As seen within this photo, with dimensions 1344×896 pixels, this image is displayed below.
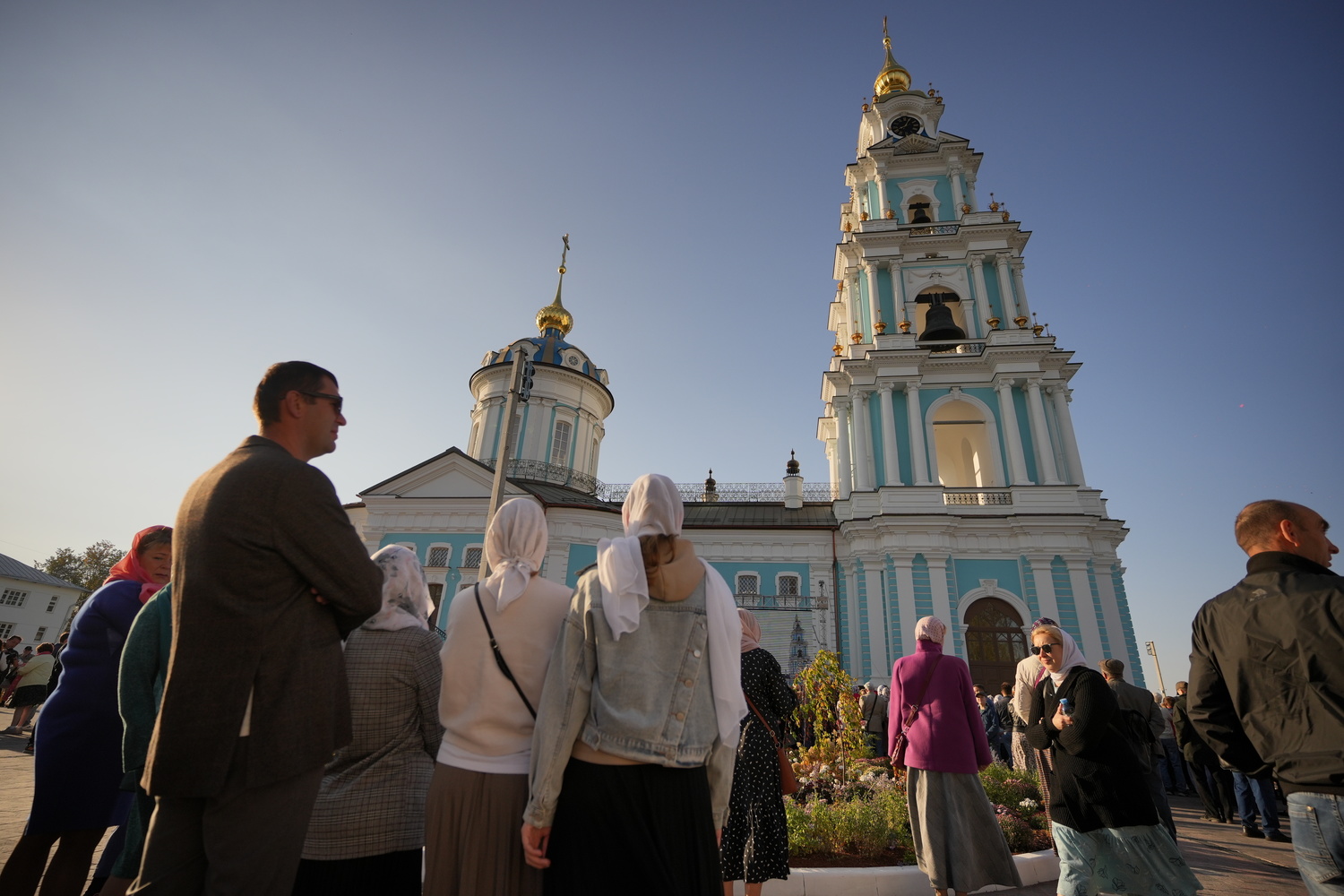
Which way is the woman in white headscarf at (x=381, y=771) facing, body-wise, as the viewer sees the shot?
away from the camera

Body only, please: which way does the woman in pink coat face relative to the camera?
away from the camera

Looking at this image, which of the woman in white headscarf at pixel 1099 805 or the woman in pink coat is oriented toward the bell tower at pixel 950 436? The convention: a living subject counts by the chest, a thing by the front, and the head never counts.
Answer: the woman in pink coat

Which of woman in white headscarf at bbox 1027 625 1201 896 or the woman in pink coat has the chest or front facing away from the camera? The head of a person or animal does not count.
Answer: the woman in pink coat

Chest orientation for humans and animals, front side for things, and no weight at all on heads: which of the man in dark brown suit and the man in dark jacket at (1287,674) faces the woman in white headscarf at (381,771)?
the man in dark brown suit

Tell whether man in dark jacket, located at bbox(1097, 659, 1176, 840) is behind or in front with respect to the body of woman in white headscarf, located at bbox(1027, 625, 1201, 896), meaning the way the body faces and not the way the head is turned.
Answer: behind

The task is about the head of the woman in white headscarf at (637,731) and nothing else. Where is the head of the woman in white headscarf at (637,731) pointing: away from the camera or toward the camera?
away from the camera

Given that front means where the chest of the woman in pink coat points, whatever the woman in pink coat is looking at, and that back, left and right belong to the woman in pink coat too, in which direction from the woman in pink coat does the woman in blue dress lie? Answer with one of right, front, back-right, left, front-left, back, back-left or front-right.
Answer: back-left

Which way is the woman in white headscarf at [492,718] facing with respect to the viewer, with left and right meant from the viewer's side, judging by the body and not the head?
facing away from the viewer

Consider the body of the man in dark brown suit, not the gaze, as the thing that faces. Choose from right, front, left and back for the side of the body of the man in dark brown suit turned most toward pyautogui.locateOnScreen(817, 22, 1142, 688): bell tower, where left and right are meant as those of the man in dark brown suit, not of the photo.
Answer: front

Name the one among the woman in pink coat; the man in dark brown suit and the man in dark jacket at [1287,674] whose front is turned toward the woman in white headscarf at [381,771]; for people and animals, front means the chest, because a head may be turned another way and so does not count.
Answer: the man in dark brown suit

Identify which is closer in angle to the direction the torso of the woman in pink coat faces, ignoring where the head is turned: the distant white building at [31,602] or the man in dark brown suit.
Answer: the distant white building

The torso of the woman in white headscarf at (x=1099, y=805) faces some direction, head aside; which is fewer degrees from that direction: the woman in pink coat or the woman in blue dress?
the woman in blue dress

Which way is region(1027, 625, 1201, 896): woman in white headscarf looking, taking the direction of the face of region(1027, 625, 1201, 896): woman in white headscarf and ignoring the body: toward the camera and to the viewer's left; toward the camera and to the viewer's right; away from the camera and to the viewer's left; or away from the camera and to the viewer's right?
toward the camera and to the viewer's left

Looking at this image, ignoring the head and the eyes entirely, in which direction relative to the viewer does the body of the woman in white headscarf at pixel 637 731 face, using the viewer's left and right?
facing away from the viewer

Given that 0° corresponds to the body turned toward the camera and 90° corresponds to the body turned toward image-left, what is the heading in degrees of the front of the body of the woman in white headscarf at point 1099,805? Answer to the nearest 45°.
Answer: approximately 45°

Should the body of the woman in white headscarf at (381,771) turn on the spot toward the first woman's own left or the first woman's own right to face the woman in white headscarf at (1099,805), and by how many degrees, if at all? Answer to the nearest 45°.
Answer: approximately 90° to the first woman's own right

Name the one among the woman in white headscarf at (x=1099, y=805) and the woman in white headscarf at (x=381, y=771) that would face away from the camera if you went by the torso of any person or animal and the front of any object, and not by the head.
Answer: the woman in white headscarf at (x=381, y=771)

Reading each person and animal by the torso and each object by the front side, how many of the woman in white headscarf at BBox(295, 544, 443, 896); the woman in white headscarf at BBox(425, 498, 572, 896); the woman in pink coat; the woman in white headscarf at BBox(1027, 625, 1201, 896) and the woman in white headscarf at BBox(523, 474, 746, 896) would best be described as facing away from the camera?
4

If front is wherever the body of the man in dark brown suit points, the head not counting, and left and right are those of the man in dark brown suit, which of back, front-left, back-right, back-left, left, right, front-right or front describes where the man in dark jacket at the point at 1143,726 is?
front-right
